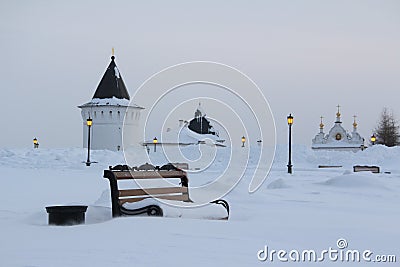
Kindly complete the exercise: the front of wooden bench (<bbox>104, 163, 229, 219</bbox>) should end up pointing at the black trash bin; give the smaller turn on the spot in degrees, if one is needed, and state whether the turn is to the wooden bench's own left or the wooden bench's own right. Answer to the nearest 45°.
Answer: approximately 90° to the wooden bench's own right
